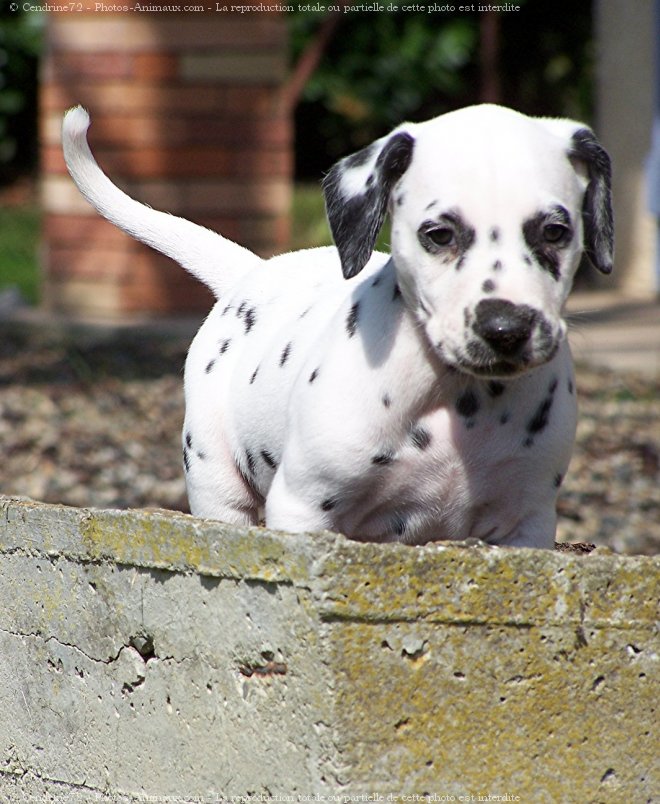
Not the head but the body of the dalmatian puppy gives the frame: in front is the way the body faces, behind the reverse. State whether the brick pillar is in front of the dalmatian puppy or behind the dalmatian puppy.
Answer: behind

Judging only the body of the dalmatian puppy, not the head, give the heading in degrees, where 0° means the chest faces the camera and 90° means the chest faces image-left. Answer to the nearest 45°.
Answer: approximately 315°
